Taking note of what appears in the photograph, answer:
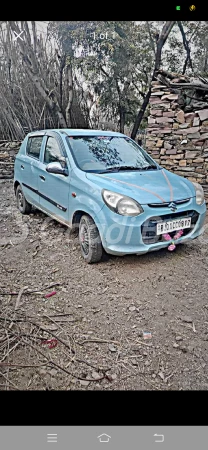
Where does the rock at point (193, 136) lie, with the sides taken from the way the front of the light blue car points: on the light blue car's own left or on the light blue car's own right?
on the light blue car's own left

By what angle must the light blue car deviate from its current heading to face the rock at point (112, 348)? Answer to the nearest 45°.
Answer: approximately 45° to its right

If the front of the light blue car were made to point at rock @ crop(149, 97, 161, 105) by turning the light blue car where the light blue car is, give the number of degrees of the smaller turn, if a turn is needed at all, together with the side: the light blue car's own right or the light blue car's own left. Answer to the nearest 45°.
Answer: approximately 135° to the light blue car's own left

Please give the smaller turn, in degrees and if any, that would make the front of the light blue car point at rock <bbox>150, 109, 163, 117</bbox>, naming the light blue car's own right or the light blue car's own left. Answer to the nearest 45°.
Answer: approximately 135° to the light blue car's own left

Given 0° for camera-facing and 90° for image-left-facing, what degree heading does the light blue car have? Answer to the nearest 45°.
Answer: approximately 315°

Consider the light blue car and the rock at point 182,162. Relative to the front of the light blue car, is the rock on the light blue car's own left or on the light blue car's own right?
on the light blue car's own left

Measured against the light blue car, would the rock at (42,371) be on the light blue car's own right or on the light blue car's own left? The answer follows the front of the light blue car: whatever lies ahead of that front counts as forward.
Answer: on the light blue car's own right
